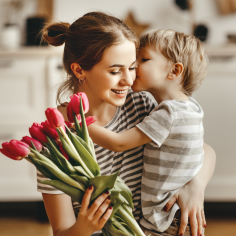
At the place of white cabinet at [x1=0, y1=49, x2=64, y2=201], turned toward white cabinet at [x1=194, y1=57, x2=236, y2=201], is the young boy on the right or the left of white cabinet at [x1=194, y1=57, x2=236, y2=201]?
right

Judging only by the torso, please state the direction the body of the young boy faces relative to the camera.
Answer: to the viewer's left

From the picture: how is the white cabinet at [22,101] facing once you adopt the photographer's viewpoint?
facing the viewer

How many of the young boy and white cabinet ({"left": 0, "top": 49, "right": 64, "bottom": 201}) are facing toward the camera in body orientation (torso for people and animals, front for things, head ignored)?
1

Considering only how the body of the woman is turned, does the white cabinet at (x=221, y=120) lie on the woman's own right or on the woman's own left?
on the woman's own left

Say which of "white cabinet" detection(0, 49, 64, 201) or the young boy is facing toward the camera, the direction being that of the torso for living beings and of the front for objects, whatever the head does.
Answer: the white cabinet

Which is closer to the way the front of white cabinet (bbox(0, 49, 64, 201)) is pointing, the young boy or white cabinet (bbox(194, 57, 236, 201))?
the young boy

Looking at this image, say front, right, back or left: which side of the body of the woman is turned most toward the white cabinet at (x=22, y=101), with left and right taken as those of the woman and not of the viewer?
back

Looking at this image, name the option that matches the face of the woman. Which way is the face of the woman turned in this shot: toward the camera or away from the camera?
toward the camera

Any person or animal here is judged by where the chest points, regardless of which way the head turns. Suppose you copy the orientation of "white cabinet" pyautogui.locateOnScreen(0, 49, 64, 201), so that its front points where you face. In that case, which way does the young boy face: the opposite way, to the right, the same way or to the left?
to the right

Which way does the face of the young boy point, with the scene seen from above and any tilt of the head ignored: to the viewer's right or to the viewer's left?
to the viewer's left

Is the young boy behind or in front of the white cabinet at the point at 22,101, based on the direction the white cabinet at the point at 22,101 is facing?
in front
